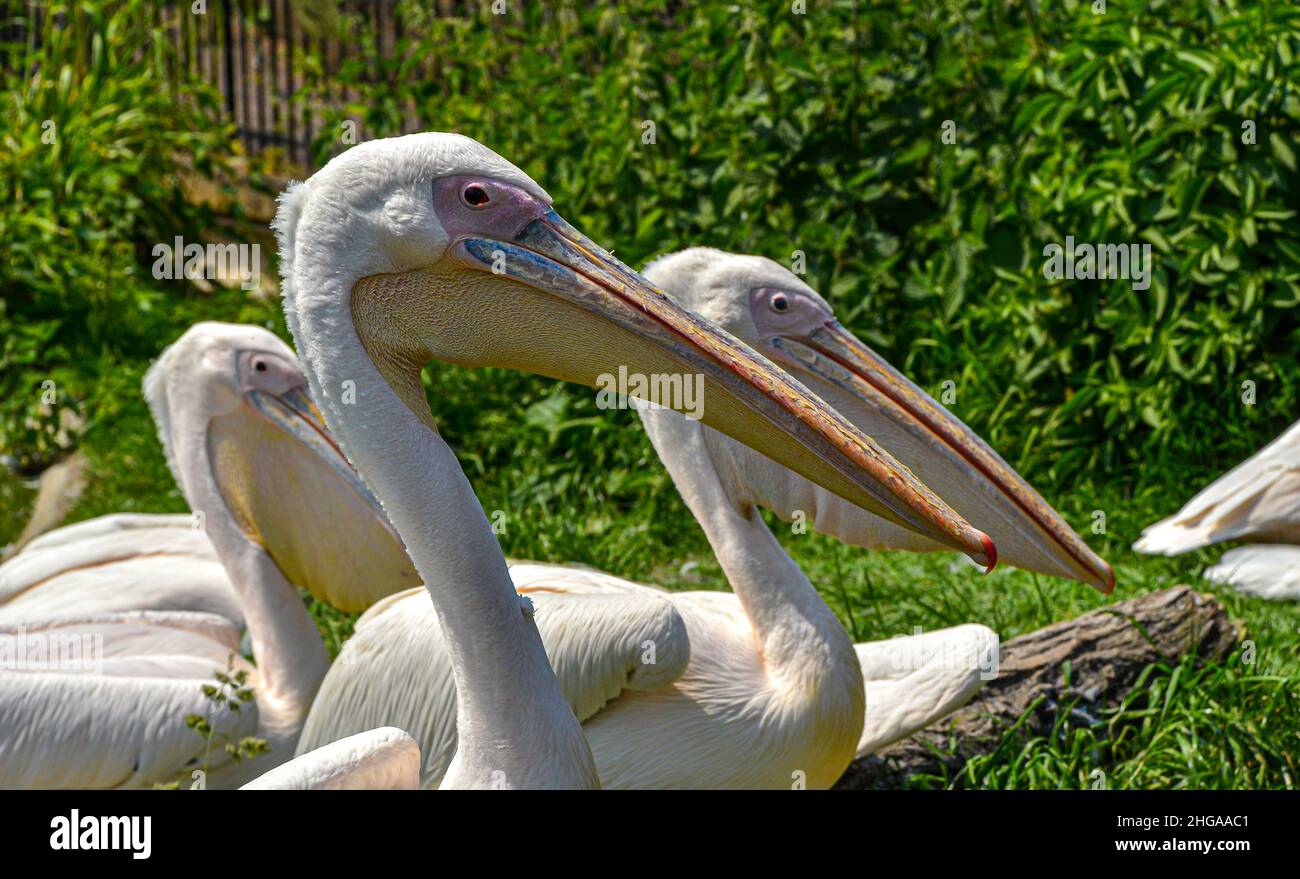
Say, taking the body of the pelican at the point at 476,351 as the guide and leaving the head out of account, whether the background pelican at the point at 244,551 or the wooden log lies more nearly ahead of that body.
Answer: the wooden log

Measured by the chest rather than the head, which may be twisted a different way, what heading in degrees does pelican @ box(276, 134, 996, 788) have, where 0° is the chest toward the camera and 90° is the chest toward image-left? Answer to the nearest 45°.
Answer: approximately 270°

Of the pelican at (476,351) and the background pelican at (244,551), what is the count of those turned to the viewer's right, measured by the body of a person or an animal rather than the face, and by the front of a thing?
2

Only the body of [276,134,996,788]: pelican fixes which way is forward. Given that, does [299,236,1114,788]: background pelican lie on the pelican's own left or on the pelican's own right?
on the pelican's own left

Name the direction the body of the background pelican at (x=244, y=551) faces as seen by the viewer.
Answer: to the viewer's right
